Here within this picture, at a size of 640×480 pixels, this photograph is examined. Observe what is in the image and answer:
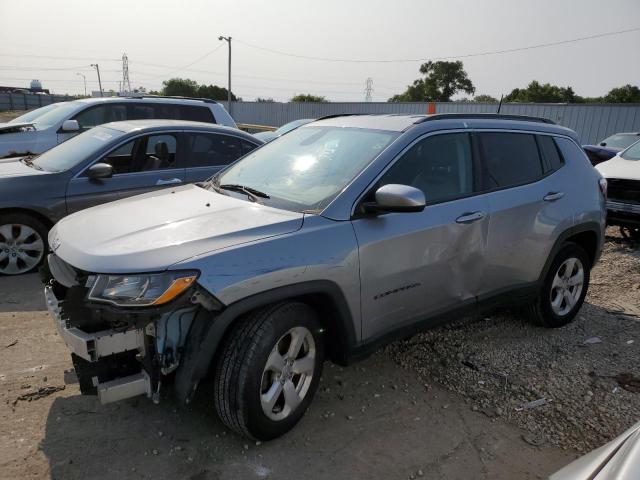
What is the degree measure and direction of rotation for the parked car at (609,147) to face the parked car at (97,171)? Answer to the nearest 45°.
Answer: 0° — it already faces it

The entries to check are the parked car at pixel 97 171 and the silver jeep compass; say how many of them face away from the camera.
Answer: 0

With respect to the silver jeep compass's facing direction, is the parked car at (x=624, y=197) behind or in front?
behind

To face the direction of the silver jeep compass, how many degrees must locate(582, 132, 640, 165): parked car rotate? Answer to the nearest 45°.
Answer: approximately 45° to its left

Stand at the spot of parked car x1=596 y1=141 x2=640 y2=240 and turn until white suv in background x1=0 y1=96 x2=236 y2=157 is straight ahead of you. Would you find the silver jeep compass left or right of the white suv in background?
left

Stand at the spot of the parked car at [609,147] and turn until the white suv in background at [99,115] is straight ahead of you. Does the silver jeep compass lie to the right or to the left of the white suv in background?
left

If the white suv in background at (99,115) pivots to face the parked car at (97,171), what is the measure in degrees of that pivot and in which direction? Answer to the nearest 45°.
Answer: approximately 45° to its left

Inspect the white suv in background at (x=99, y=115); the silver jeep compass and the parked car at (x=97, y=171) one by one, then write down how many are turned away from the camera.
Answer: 0

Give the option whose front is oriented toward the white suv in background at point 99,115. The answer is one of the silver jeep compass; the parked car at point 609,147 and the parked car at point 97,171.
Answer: the parked car at point 609,147

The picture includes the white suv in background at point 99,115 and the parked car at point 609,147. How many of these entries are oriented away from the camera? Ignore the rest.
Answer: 0

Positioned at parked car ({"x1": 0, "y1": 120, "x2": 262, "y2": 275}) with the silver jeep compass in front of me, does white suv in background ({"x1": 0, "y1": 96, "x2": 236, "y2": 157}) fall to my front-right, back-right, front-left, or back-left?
back-left

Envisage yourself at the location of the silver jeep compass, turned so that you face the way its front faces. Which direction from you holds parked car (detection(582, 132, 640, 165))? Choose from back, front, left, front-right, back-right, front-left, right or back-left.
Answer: back

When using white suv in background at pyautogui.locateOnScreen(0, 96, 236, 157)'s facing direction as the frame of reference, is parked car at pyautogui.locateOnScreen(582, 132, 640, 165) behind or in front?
behind

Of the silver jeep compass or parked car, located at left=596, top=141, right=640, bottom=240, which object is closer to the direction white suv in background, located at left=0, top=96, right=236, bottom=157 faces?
the silver jeep compass

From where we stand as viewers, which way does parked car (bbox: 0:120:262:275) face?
facing the viewer and to the left of the viewer

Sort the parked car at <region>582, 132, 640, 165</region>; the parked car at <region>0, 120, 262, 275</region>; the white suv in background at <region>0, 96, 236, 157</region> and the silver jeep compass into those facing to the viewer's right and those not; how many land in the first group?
0
